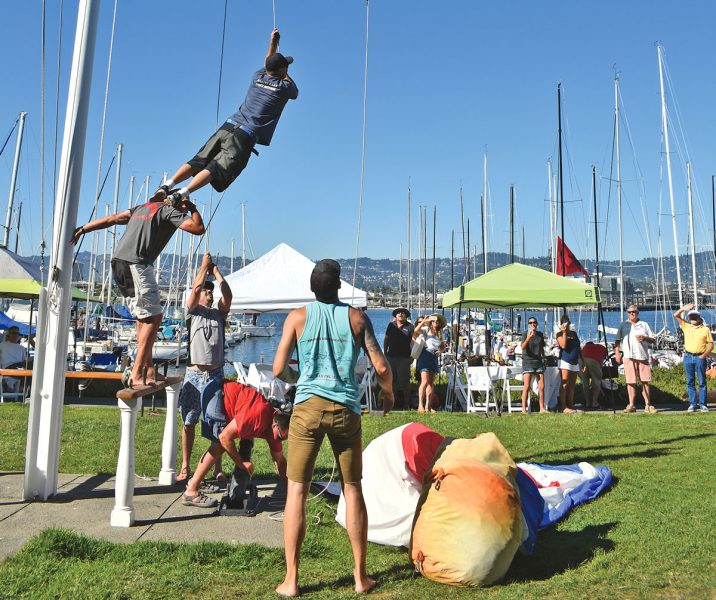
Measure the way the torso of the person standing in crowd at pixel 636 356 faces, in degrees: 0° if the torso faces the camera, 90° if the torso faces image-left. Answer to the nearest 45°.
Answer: approximately 0°

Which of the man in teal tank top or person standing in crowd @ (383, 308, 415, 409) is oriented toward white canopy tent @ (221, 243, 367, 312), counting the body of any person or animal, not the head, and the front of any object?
the man in teal tank top

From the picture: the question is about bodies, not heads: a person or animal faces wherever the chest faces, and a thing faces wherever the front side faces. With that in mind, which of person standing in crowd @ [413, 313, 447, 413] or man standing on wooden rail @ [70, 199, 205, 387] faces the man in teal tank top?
the person standing in crowd

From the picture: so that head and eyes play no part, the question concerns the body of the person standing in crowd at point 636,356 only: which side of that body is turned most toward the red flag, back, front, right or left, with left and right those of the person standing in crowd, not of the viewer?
back

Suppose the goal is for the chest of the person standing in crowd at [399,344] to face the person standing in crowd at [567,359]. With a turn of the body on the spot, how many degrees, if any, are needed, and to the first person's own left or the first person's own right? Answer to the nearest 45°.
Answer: approximately 90° to the first person's own left

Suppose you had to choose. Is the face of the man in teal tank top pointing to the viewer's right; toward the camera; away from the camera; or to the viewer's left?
away from the camera

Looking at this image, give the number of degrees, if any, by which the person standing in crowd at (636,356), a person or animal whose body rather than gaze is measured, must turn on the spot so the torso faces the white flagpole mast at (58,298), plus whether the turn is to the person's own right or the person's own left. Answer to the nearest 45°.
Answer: approximately 45° to the person's own right

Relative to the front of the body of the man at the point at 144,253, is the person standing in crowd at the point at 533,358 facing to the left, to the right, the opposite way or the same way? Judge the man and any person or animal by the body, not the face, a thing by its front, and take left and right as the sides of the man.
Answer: the opposite way

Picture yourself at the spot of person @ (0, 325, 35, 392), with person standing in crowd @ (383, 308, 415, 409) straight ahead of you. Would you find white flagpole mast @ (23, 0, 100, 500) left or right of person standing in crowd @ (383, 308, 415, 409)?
right

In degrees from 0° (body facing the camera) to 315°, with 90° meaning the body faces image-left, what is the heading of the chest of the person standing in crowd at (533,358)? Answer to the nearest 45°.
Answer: approximately 0°
